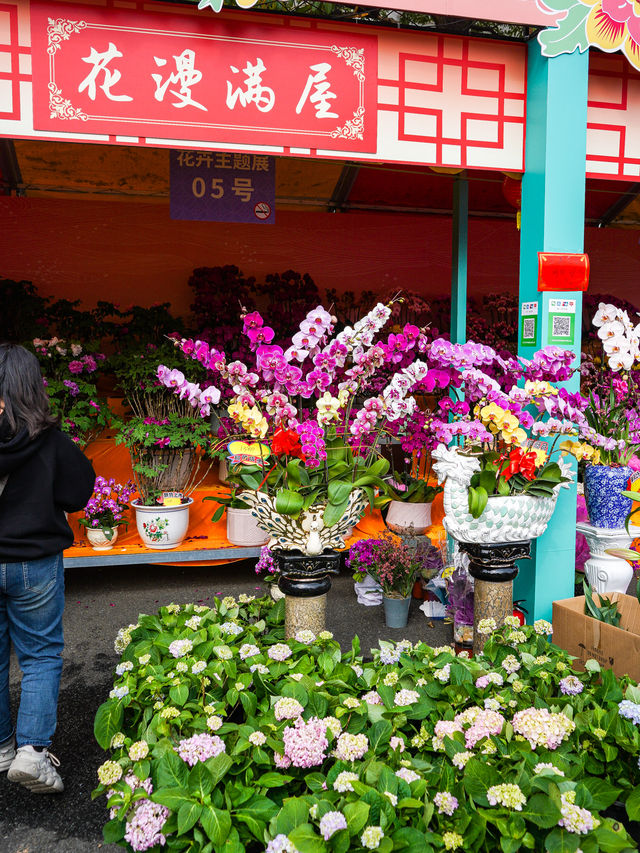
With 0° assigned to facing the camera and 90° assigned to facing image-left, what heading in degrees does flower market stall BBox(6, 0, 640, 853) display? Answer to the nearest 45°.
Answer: approximately 0°

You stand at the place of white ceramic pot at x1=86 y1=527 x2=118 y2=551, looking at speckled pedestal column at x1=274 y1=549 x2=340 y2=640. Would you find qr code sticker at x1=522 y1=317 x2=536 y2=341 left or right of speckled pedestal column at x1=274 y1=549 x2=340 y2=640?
left

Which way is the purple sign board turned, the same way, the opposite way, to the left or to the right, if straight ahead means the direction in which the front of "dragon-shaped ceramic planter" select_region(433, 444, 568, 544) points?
to the left

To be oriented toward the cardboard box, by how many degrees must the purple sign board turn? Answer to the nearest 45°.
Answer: approximately 45° to its left

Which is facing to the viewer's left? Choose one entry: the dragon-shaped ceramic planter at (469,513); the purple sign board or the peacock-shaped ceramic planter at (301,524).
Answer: the dragon-shaped ceramic planter at (469,513)

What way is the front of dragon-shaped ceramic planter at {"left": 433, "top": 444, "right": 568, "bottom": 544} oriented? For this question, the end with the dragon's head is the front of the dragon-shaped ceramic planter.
to the viewer's left

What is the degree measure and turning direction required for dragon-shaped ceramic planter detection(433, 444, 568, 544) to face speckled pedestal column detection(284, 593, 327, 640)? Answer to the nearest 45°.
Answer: approximately 45° to its left
